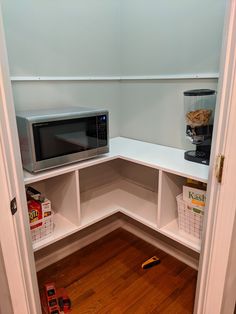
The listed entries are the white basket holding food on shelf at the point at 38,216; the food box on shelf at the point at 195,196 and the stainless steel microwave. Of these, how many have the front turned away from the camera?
0

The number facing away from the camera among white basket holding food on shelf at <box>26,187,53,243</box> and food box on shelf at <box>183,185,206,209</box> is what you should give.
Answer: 0

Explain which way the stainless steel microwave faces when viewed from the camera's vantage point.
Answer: facing the viewer and to the right of the viewer

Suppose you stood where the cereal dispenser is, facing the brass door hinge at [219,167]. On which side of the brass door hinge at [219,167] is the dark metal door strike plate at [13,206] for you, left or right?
right

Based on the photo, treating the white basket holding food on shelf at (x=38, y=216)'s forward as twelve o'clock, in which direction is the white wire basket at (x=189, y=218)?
The white wire basket is roughly at 11 o'clock from the white basket holding food on shelf.

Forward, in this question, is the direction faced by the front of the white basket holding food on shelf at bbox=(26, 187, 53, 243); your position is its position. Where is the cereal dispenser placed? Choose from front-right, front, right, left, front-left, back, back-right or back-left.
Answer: front-left

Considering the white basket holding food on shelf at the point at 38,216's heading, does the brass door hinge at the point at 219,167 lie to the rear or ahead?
ahead

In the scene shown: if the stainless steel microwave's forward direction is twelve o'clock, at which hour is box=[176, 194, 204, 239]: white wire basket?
The white wire basket is roughly at 11 o'clock from the stainless steel microwave.

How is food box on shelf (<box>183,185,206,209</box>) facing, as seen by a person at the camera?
facing the viewer and to the left of the viewer

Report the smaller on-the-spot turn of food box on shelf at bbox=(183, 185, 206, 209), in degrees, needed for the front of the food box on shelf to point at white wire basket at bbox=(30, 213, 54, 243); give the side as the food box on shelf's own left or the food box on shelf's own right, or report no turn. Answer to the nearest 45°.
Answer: approximately 45° to the food box on shelf's own right
